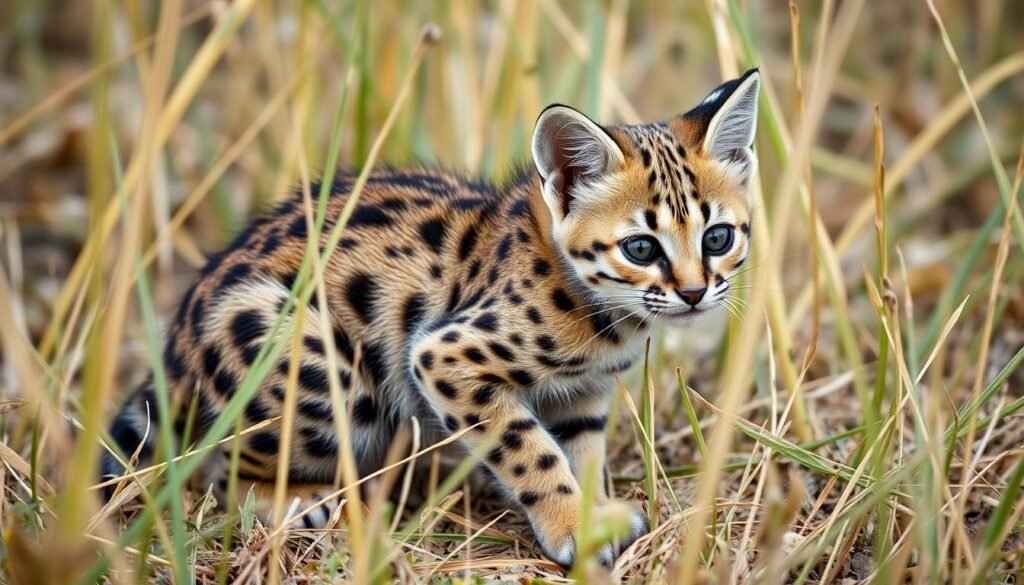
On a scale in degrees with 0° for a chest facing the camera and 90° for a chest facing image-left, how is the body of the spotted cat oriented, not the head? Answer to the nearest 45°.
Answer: approximately 315°
